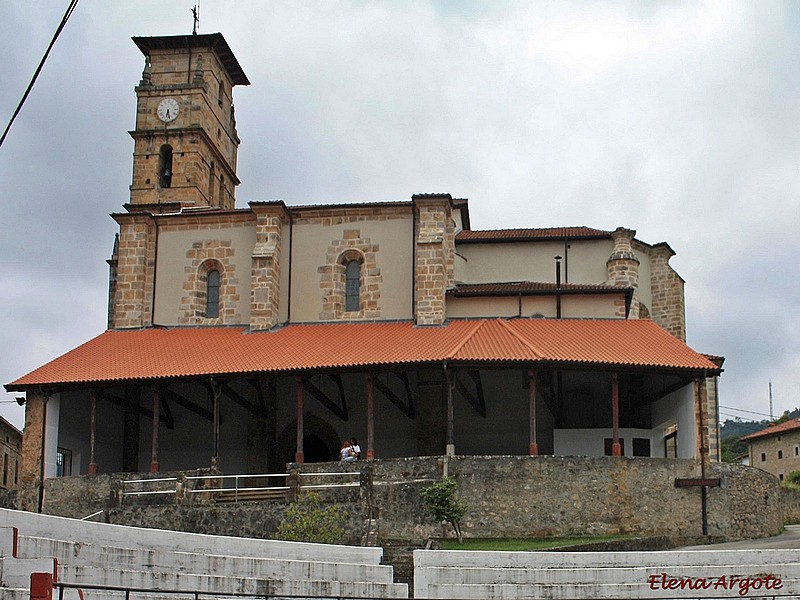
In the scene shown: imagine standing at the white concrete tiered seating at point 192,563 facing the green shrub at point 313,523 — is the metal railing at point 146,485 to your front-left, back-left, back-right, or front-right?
front-left

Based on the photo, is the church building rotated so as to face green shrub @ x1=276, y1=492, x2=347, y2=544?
yes

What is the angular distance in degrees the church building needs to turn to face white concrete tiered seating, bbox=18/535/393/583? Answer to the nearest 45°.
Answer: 0° — it already faces it

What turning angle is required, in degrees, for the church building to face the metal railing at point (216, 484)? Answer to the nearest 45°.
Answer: approximately 45° to its right

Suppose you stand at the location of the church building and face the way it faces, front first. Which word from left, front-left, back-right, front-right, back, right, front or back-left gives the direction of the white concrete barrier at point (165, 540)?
front

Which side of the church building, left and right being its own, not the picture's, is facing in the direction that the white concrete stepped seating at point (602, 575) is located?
front

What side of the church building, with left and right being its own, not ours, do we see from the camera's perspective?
front

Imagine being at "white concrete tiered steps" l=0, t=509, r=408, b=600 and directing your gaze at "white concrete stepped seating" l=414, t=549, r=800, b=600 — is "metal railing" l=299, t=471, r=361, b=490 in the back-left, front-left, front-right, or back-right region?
front-left

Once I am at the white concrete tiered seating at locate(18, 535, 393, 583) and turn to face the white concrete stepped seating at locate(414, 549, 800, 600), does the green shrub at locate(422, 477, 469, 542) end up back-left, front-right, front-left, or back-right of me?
front-left

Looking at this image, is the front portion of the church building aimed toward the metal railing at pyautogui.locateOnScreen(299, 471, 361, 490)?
yes
